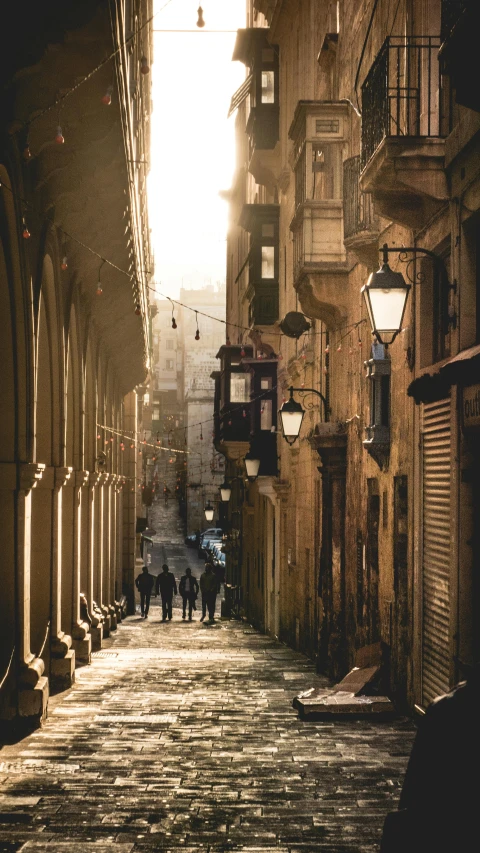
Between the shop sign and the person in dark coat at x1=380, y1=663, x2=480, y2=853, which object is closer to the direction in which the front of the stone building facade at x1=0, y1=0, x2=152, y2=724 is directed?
the shop sign

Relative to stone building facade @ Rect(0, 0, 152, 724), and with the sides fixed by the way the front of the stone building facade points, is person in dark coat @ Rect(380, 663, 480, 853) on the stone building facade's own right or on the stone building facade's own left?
on the stone building facade's own right

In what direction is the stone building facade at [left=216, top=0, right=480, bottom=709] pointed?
to the viewer's left

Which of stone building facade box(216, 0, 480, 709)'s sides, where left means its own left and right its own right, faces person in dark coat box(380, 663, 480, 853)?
left

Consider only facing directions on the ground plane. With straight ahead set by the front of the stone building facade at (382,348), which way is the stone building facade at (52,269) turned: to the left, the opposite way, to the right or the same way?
the opposite way

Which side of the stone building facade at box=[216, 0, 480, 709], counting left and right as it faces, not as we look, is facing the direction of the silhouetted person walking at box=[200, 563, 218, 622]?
right

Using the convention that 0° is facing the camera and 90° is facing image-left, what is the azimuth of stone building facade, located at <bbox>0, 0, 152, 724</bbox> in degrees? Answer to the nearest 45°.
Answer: approximately 270°
